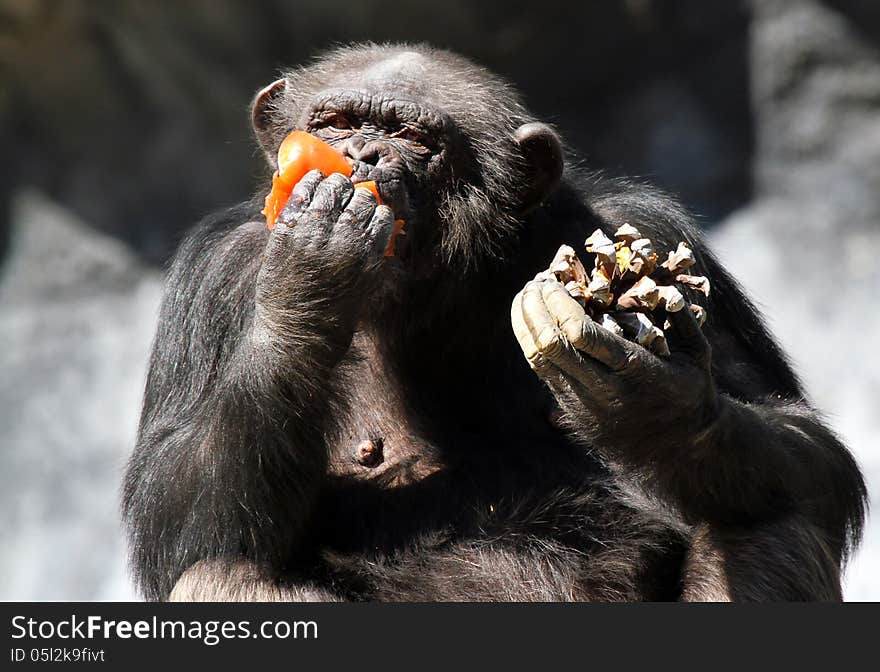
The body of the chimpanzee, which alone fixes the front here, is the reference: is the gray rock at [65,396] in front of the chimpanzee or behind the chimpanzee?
behind

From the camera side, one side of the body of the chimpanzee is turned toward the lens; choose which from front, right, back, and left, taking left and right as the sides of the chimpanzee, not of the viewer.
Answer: front
